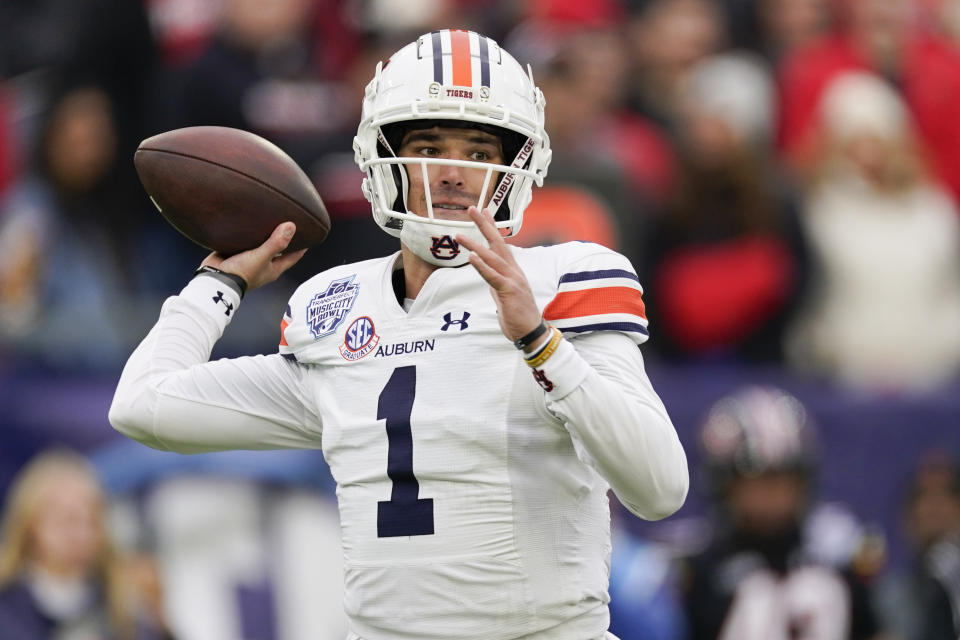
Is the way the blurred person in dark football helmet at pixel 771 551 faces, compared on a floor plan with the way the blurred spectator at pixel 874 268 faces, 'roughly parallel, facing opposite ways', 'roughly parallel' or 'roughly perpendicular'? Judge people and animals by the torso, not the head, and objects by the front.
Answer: roughly parallel

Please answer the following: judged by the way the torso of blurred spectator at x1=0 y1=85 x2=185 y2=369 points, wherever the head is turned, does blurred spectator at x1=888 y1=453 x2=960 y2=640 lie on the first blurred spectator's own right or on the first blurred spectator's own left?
on the first blurred spectator's own left

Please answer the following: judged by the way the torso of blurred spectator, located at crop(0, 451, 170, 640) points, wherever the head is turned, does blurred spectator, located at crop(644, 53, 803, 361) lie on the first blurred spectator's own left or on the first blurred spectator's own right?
on the first blurred spectator's own left

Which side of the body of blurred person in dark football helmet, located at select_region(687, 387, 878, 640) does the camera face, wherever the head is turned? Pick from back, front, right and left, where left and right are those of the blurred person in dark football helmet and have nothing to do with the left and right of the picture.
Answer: front

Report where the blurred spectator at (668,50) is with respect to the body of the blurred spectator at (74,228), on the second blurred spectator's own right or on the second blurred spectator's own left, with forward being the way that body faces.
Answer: on the second blurred spectator's own left

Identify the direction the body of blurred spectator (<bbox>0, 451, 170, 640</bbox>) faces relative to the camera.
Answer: toward the camera

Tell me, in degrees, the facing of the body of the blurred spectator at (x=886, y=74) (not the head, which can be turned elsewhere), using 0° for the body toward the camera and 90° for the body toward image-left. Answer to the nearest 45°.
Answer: approximately 0°
